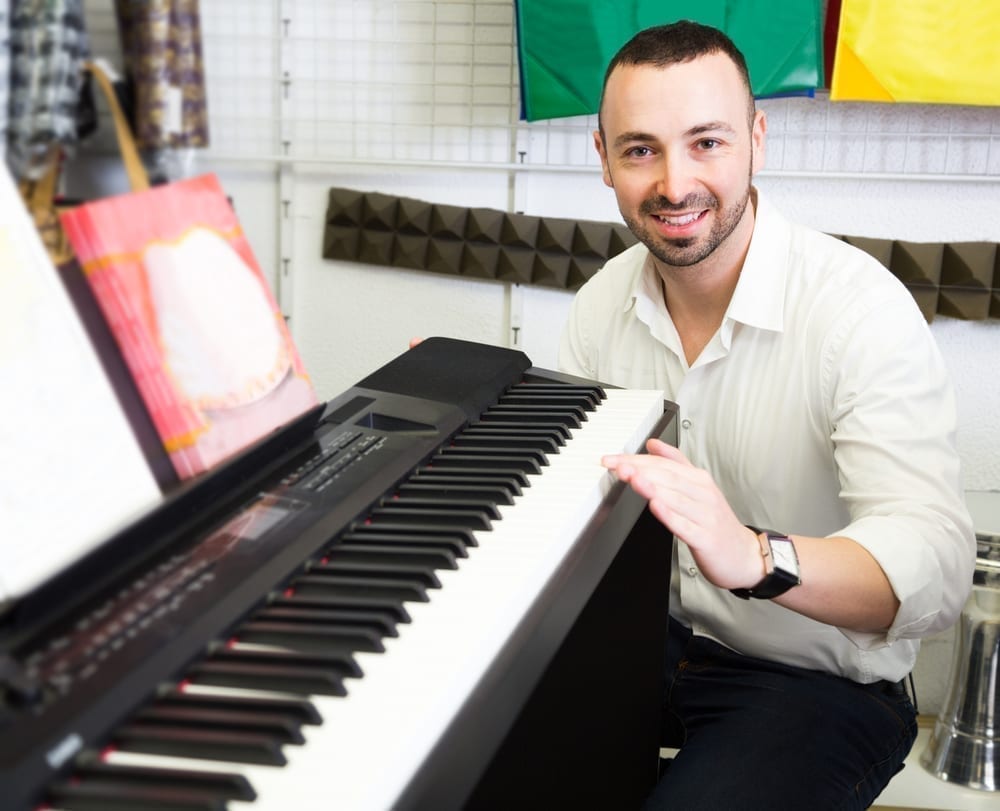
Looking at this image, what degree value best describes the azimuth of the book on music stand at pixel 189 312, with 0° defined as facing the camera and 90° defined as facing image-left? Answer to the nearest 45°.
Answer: approximately 315°

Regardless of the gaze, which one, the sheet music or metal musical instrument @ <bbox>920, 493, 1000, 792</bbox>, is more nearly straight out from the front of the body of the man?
the sheet music

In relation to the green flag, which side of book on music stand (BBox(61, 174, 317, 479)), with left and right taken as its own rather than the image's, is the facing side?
left

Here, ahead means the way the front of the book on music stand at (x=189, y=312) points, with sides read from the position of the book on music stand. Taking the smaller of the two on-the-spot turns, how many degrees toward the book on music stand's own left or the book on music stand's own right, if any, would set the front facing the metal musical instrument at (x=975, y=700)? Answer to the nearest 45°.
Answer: approximately 90° to the book on music stand's own left

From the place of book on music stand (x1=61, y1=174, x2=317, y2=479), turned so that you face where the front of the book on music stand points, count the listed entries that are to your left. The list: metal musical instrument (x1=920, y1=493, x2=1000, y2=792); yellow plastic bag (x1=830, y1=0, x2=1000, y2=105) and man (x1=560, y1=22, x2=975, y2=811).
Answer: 3

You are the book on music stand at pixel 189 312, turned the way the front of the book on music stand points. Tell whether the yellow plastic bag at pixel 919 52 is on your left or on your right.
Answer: on your left

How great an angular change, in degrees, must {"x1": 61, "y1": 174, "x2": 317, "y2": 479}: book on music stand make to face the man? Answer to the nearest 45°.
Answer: approximately 90° to its left
